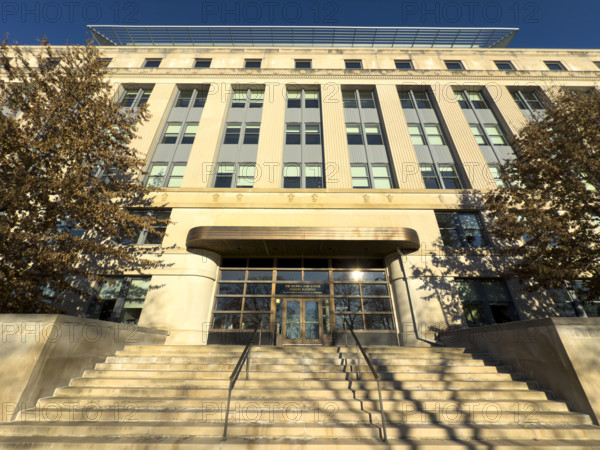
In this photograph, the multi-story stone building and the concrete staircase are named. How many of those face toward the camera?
2

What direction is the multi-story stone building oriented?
toward the camera

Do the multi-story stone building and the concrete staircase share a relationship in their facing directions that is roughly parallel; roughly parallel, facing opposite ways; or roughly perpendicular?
roughly parallel

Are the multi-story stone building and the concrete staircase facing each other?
no

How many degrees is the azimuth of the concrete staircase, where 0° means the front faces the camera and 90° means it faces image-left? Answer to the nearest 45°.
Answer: approximately 0°

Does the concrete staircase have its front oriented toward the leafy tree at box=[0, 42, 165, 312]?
no

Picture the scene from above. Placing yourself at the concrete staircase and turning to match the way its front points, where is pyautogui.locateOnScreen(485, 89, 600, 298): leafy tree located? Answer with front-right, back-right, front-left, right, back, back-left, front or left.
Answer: left

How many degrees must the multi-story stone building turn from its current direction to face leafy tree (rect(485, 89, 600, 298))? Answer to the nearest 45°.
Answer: approximately 90° to its left

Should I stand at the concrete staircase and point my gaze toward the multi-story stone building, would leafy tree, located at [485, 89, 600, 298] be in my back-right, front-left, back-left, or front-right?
front-right
